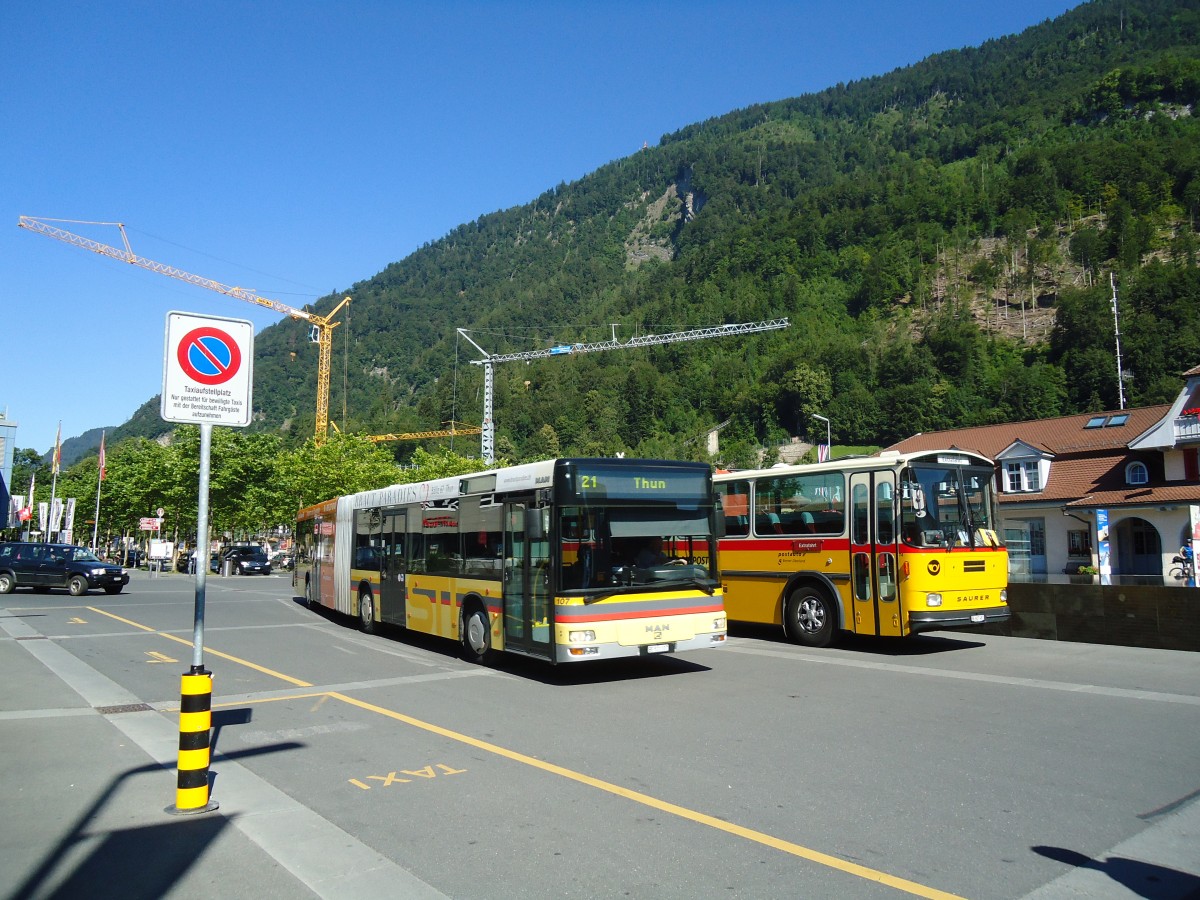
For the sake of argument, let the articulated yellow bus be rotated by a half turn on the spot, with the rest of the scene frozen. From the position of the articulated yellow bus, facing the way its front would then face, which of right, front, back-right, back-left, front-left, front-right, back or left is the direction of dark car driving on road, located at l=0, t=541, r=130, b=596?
front

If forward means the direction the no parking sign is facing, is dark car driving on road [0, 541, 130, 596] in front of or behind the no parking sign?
behind

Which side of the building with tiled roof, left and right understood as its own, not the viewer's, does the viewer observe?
front

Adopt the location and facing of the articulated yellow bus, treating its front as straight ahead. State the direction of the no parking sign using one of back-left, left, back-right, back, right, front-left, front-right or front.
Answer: right

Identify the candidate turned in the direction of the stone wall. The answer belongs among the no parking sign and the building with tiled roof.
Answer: the building with tiled roof

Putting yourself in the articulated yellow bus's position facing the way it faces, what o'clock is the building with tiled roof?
The building with tiled roof is roughly at 9 o'clock from the articulated yellow bus.

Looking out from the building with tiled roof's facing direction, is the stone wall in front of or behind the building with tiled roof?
in front

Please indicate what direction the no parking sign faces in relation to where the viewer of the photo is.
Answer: facing the viewer

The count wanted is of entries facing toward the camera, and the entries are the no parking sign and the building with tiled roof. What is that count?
2

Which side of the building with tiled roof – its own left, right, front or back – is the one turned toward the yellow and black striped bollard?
front

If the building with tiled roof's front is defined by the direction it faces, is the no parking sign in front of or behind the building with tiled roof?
in front

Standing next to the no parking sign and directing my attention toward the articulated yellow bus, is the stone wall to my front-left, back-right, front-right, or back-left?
front-right

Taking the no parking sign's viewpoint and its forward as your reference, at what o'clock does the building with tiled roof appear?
The building with tiled roof is roughly at 8 o'clock from the no parking sign.

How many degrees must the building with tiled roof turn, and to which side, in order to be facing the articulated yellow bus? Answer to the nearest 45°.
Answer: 0° — it already faces it

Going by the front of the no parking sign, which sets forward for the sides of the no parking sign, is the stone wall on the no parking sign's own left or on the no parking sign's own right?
on the no parking sign's own left

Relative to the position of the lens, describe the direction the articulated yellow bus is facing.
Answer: facing the viewer and to the right of the viewer

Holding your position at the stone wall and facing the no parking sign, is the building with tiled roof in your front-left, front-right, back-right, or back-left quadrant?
back-right
